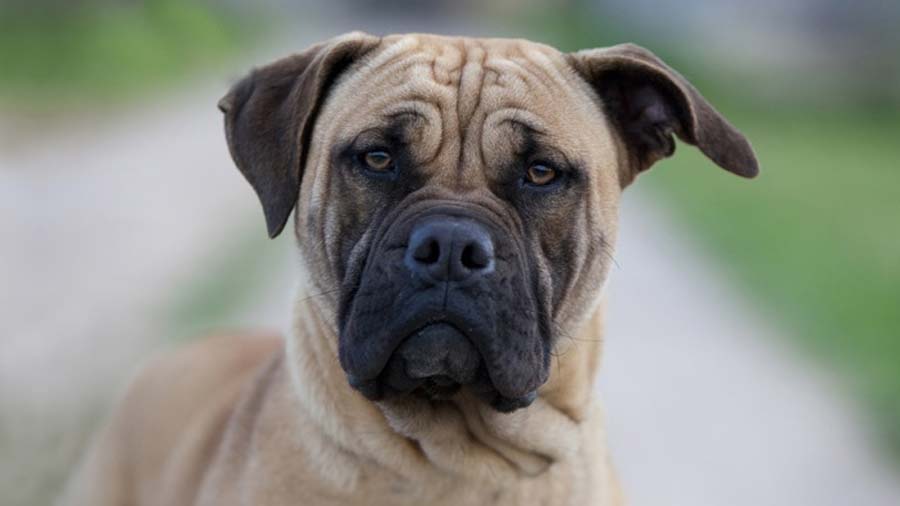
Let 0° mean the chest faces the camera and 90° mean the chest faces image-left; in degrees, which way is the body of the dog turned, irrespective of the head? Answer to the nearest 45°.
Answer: approximately 315°
